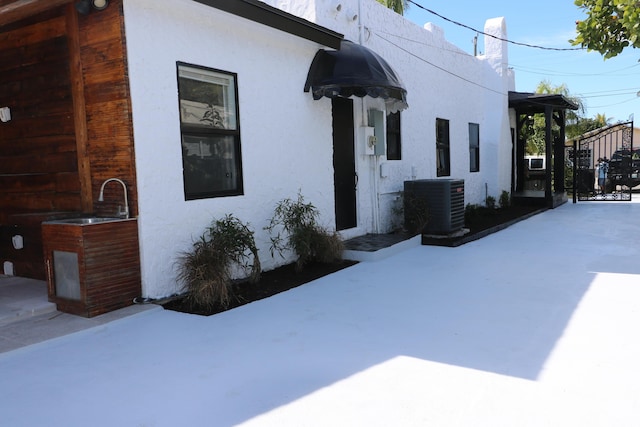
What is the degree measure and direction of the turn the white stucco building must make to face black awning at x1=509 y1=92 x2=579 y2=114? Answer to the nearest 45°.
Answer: approximately 90° to its left

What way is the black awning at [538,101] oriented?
to the viewer's right

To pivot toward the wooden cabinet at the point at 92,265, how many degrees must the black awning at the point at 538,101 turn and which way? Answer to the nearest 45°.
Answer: approximately 90° to its right

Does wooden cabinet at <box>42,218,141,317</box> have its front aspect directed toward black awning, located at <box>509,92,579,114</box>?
no

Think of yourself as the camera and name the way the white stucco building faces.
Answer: facing the viewer and to the right of the viewer

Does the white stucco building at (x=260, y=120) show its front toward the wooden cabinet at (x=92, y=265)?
no

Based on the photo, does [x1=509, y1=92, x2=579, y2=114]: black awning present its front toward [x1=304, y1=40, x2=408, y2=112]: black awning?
no

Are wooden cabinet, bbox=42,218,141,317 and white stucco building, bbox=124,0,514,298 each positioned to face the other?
no

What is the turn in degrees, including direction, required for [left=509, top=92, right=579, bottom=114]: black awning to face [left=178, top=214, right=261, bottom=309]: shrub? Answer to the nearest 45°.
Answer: approximately 90° to its right

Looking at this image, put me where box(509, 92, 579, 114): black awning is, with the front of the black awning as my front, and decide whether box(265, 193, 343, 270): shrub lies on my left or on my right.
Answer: on my right

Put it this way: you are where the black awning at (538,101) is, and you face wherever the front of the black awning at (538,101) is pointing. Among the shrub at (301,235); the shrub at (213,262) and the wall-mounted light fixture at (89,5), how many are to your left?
0

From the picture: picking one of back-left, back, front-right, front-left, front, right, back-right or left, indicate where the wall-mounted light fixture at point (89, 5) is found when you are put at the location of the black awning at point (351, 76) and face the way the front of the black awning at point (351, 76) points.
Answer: right

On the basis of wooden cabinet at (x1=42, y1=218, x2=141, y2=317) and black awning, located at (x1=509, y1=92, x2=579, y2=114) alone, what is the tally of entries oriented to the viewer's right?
1

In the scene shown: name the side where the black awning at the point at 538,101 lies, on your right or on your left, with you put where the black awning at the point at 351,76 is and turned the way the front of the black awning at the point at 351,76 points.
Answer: on your left

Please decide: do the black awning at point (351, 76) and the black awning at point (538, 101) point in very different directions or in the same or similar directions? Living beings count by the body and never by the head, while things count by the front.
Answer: same or similar directions

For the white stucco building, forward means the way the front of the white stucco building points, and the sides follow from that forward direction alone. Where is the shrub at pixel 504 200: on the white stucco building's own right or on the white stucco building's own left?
on the white stucco building's own left
